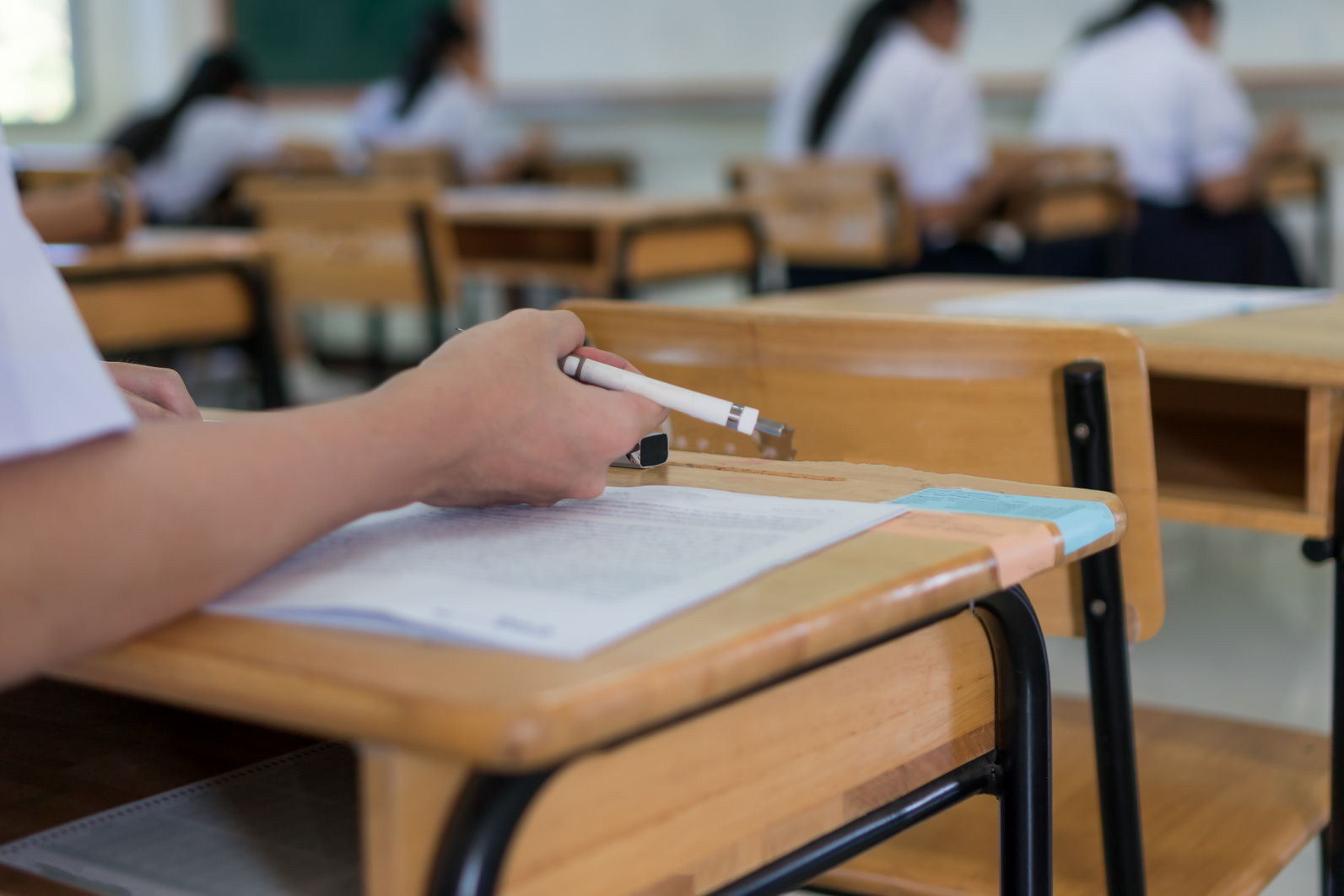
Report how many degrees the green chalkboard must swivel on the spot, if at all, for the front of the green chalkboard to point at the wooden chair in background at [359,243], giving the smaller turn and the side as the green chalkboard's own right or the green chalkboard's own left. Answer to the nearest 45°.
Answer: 0° — it already faces it

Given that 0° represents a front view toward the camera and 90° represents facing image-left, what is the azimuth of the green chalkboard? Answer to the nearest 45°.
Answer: approximately 0°

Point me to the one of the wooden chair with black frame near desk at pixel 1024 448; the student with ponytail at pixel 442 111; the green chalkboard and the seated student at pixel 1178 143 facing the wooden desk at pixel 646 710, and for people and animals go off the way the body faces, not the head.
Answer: the green chalkboard

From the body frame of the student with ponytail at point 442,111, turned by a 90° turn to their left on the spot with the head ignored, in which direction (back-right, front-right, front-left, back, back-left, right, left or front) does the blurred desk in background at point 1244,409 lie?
back-left

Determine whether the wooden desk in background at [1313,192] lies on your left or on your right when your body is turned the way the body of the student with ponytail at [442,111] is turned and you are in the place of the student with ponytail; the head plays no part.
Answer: on your right

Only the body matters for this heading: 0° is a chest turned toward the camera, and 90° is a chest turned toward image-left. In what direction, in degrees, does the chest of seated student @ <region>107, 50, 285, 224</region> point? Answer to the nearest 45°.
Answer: approximately 225°

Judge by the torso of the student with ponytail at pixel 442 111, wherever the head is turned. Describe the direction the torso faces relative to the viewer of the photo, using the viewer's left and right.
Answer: facing away from the viewer and to the right of the viewer

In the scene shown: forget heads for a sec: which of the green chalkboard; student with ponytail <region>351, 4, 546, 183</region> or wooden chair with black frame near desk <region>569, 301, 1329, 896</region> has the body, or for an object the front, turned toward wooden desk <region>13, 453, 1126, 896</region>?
the green chalkboard

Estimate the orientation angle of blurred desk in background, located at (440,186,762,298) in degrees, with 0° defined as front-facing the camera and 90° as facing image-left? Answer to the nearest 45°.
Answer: approximately 45°

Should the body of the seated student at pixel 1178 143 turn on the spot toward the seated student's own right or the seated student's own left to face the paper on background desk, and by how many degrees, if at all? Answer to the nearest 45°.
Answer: approximately 135° to the seated student's own right

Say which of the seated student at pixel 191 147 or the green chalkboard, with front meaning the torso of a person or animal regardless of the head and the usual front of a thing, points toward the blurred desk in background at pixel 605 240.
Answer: the green chalkboard

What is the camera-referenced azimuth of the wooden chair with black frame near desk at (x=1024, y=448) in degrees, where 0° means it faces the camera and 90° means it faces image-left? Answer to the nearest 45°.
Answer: approximately 225°
